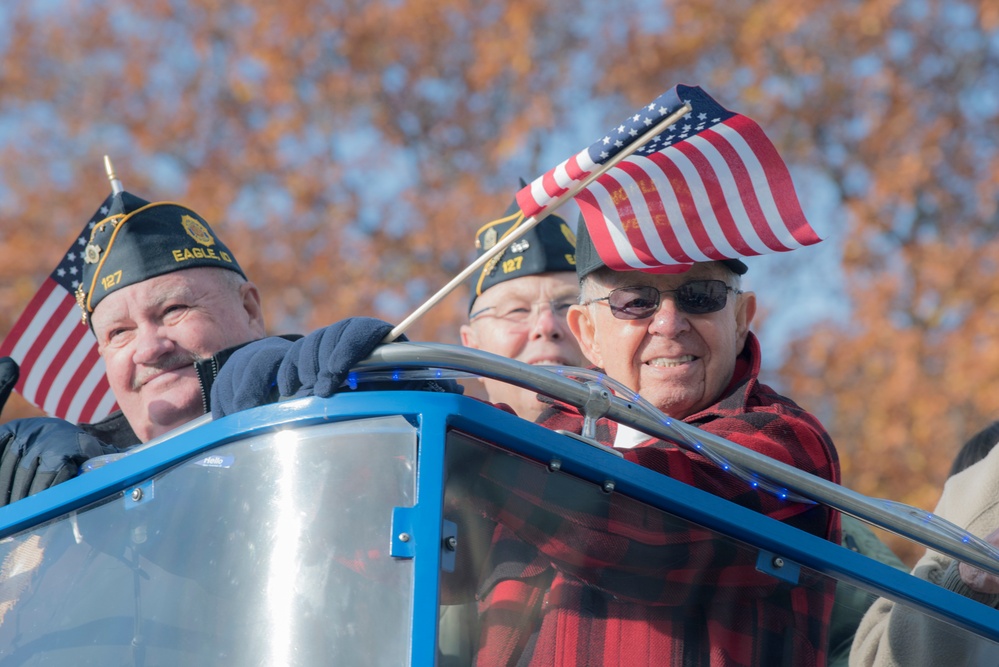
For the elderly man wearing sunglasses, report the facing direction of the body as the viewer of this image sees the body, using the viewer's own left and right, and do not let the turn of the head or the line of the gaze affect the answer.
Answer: facing the viewer

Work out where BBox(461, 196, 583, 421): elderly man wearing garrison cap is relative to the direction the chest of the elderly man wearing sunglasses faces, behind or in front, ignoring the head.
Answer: behind

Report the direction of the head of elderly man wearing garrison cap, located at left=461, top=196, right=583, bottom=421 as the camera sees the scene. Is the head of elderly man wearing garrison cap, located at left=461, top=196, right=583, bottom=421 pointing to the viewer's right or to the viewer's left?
to the viewer's right
